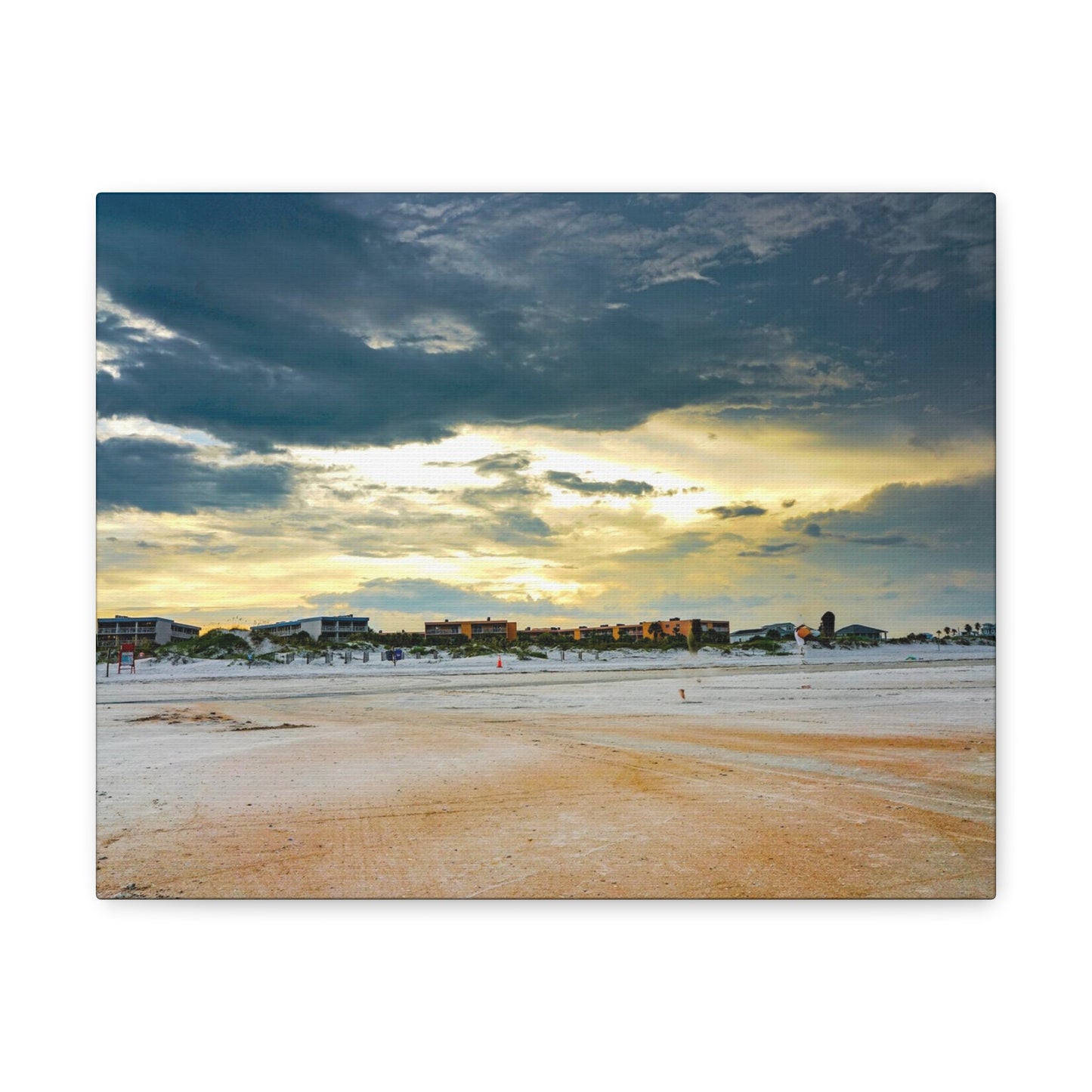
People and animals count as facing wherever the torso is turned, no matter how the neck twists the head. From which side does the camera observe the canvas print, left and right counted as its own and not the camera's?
front
